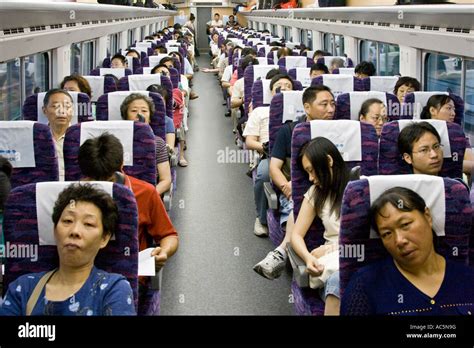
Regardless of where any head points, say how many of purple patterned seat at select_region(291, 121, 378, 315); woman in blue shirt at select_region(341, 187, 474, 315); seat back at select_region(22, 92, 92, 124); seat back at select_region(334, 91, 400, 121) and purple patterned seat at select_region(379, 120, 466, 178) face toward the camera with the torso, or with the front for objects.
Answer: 5

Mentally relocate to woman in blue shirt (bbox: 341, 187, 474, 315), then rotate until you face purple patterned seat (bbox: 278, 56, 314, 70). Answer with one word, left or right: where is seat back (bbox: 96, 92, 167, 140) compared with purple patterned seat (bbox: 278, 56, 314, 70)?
left

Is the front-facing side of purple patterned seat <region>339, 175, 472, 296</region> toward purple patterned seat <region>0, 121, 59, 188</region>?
no

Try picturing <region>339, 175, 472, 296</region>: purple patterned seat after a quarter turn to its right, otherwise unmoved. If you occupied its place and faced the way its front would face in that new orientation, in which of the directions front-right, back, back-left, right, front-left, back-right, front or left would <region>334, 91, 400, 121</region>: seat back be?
right

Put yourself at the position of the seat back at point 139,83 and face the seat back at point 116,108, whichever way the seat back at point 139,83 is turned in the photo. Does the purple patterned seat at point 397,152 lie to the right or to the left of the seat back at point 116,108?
left

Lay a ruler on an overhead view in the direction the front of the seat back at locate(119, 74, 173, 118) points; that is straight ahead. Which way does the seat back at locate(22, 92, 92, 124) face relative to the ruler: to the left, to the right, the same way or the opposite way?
the same way

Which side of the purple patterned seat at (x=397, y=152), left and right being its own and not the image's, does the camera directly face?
front

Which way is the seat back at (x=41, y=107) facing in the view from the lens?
facing the viewer

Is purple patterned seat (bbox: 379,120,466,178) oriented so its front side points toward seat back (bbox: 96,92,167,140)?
no

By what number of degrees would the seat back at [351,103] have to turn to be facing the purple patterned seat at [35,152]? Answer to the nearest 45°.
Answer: approximately 45° to its right

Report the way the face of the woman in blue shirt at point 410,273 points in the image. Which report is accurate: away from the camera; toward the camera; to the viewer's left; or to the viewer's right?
toward the camera

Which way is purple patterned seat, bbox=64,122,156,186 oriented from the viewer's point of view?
toward the camera

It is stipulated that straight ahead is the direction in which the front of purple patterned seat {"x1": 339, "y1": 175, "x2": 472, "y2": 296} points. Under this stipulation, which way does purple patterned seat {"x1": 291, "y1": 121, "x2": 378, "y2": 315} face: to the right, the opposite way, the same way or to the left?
the same way

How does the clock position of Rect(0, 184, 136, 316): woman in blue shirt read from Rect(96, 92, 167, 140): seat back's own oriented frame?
The woman in blue shirt is roughly at 12 o'clock from the seat back.

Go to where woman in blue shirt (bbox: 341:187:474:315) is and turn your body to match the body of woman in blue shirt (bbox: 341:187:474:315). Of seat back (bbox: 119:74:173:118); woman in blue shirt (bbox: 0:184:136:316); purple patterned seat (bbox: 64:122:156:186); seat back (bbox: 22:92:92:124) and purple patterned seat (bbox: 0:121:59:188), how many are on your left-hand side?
0

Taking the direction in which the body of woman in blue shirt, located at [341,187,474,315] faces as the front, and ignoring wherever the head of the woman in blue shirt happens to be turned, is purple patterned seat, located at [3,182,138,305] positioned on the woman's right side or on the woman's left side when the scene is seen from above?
on the woman's right side

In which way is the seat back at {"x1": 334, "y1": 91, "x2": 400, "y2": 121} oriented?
toward the camera

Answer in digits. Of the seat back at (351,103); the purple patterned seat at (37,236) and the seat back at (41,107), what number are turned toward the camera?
3

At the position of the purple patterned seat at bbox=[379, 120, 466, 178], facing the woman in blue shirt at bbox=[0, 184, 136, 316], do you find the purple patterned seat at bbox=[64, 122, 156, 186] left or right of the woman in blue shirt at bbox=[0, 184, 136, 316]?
right
